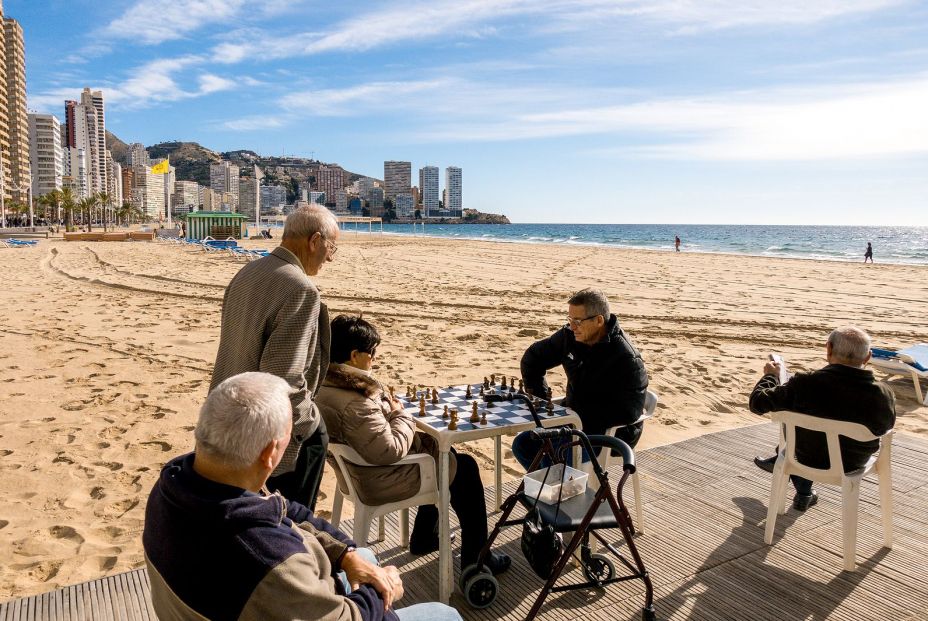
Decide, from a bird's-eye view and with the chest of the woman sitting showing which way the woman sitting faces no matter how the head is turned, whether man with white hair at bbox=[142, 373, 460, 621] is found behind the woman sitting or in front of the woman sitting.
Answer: behind

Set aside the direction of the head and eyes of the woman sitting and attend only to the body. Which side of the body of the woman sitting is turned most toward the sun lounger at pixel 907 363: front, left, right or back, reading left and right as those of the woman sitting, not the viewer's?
front

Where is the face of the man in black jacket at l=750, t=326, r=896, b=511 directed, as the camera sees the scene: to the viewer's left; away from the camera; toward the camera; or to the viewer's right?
away from the camera

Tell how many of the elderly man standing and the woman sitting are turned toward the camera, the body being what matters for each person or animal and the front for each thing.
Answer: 0

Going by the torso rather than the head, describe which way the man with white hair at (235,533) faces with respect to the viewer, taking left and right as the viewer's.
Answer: facing away from the viewer and to the right of the viewer

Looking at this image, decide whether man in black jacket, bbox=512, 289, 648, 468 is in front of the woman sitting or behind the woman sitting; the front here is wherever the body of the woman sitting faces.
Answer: in front

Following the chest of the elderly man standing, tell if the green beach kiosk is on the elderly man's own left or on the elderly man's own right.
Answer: on the elderly man's own left

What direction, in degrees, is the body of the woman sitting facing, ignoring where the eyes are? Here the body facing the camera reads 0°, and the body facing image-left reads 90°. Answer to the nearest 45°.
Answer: approximately 225°

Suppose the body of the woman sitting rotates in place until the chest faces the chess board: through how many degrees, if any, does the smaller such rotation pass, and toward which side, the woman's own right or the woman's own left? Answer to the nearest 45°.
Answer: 0° — they already face it

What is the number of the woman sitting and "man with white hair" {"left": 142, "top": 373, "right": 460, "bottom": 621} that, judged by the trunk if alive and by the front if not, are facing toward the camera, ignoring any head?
0

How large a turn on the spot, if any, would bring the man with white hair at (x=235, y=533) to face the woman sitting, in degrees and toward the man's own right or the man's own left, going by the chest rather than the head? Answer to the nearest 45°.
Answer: approximately 45° to the man's own left

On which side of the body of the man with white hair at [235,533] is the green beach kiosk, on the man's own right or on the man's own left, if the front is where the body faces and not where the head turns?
on the man's own left

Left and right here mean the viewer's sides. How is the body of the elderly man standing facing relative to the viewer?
facing away from the viewer and to the right of the viewer

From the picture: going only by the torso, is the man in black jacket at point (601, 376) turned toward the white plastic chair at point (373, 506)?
yes
